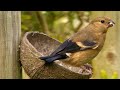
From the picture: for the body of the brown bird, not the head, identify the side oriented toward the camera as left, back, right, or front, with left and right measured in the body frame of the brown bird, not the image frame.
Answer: right

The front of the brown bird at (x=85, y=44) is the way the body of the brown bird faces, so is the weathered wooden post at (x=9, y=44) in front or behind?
behind
